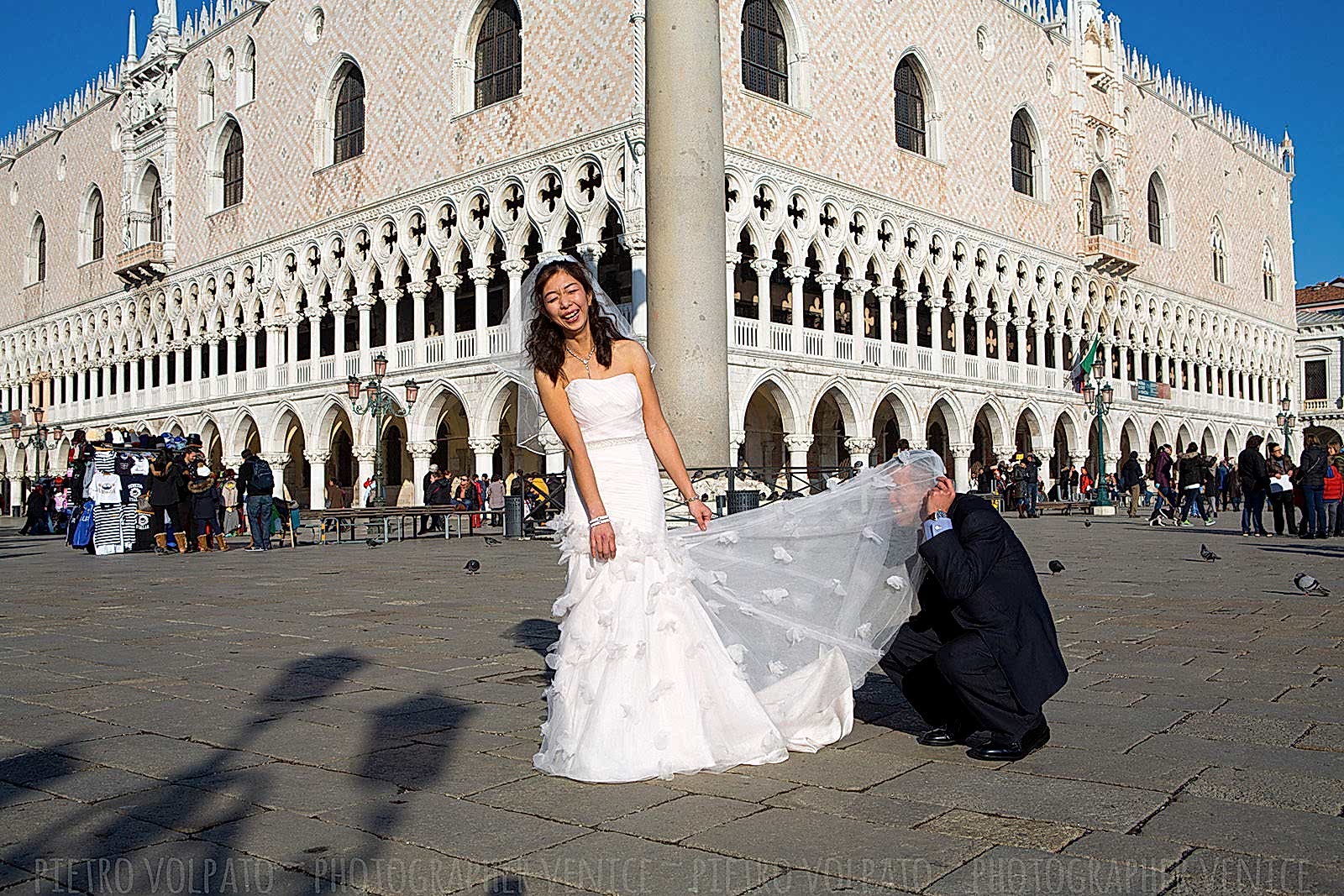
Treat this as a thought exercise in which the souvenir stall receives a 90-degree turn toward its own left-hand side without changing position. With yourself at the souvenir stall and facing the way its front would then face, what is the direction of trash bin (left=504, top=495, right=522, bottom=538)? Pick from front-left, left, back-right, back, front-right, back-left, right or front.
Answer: front

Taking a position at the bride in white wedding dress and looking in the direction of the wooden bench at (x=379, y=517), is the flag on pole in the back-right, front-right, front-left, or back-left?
front-right

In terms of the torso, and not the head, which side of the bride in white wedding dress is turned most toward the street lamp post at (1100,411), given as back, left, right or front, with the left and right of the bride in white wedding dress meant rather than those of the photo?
back

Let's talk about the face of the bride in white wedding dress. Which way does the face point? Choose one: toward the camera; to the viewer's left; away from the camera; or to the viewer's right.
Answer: toward the camera

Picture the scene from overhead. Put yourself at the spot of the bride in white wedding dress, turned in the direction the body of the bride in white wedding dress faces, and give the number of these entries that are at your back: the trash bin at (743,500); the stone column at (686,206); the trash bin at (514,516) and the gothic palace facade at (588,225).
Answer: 4

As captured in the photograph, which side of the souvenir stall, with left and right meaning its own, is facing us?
front

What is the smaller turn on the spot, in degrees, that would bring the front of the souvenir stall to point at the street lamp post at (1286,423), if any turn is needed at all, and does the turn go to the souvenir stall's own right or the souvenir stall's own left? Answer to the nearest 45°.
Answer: approximately 90° to the souvenir stall's own left

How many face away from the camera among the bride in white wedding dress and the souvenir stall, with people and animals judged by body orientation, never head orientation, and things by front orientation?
0
